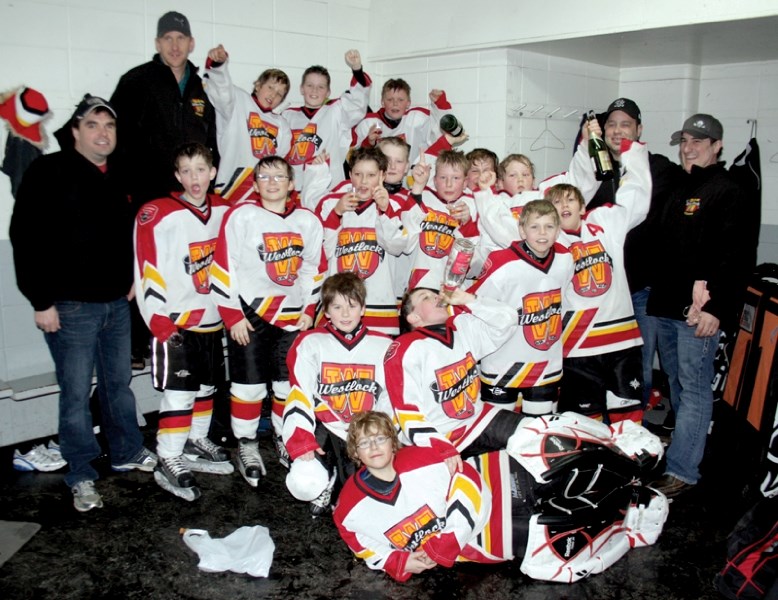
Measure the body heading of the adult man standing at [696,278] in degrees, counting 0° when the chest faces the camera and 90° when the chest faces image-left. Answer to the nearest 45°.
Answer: approximately 45°

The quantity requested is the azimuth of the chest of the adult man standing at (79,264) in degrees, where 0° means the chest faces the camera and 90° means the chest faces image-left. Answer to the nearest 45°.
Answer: approximately 315°

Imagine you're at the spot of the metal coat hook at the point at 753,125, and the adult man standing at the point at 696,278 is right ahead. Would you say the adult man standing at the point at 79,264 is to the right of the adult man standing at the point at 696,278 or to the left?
right

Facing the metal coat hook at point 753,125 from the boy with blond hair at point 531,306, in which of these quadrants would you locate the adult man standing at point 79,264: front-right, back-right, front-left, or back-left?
back-left

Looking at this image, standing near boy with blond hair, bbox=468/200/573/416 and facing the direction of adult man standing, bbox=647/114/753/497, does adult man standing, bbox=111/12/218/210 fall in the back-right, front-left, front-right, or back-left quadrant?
back-left

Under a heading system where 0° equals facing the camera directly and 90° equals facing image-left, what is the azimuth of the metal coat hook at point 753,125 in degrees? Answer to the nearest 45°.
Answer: approximately 45°
